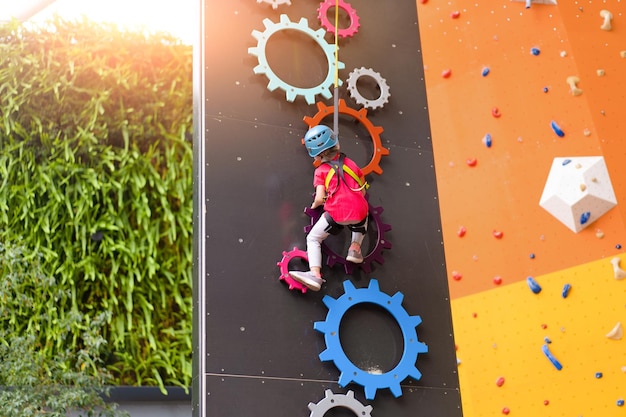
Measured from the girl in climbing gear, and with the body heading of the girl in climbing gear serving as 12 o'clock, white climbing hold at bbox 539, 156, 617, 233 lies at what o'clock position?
The white climbing hold is roughly at 4 o'clock from the girl in climbing gear.

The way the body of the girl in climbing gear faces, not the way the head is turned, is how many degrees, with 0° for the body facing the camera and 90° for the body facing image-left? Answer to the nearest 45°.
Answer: approximately 135°
